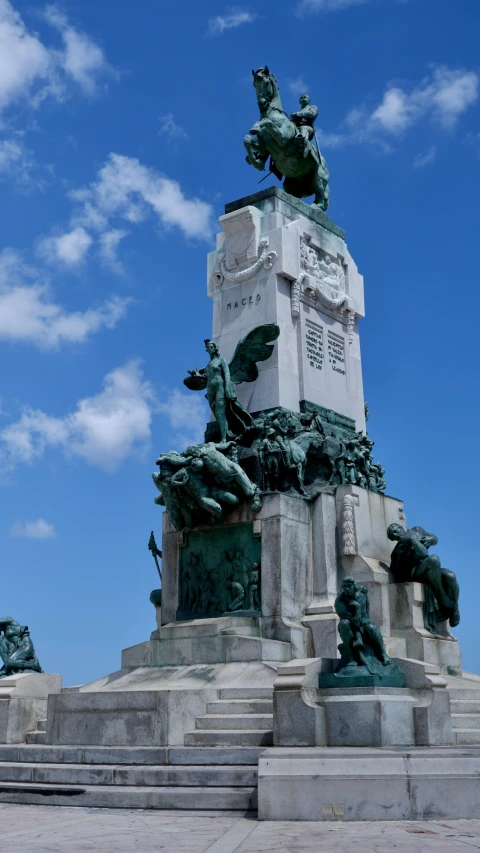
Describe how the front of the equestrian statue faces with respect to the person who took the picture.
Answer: facing the viewer and to the left of the viewer
